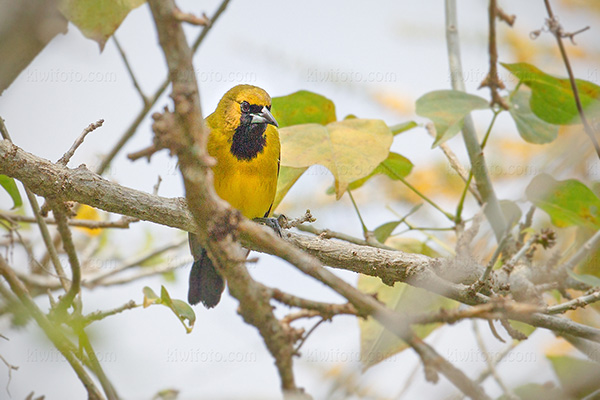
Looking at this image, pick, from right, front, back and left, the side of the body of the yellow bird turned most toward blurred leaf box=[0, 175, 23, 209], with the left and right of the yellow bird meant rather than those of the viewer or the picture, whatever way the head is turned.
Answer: right

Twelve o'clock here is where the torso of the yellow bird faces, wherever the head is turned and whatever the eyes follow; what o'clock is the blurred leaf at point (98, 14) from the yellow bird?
The blurred leaf is roughly at 2 o'clock from the yellow bird.

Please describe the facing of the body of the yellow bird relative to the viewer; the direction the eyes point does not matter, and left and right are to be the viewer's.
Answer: facing the viewer and to the right of the viewer

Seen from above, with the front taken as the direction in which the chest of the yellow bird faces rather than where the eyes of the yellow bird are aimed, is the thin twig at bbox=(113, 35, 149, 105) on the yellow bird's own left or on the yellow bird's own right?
on the yellow bird's own right

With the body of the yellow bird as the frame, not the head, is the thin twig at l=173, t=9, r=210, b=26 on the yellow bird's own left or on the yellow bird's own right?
on the yellow bird's own right
